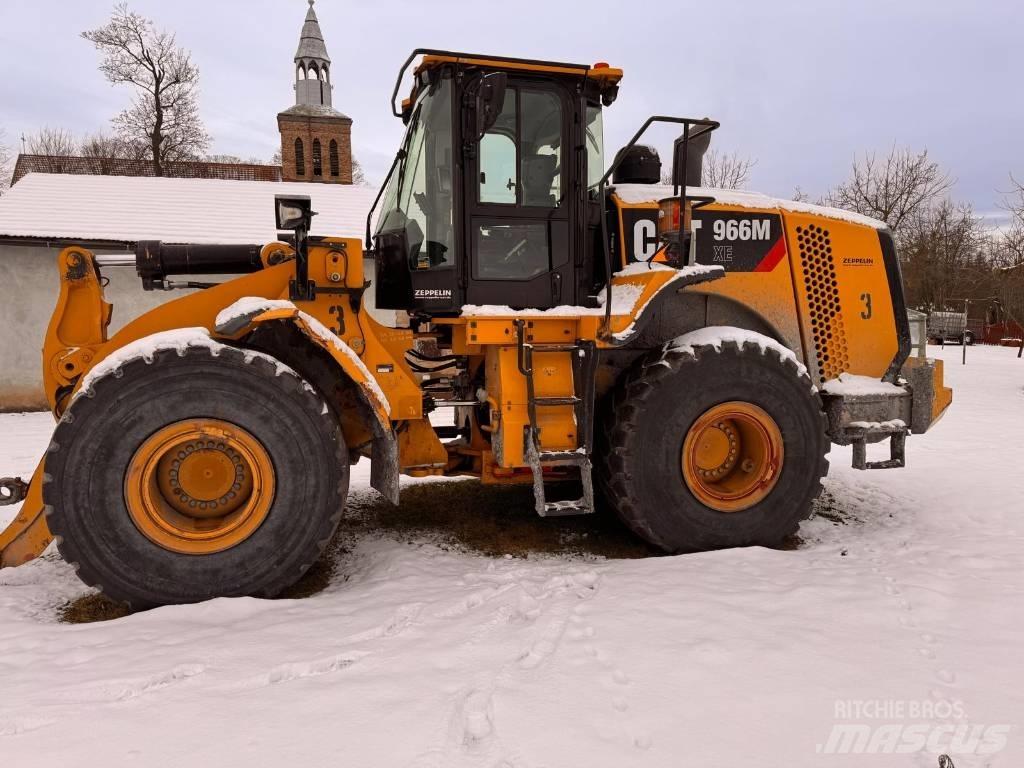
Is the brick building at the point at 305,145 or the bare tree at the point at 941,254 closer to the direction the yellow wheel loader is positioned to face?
the brick building

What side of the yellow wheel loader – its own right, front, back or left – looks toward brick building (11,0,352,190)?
right

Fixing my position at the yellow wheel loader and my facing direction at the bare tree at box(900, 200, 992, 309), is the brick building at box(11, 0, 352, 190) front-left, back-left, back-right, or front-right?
front-left

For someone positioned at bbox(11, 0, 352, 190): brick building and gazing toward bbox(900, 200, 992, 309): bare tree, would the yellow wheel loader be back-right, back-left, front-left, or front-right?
front-right

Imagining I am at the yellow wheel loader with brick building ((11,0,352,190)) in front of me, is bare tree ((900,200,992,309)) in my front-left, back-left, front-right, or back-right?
front-right

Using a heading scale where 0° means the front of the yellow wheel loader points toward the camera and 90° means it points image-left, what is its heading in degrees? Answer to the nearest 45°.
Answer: approximately 90°

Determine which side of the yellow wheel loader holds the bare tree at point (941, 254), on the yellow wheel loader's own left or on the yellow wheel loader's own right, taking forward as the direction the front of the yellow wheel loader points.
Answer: on the yellow wheel loader's own right
